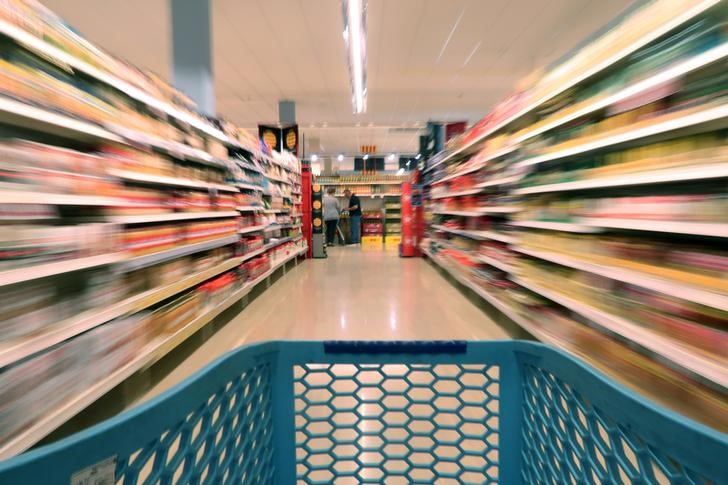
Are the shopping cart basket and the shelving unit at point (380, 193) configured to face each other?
yes

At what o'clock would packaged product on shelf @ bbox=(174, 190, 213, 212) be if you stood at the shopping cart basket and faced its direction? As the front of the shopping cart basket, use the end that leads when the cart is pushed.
The packaged product on shelf is roughly at 11 o'clock from the shopping cart basket.

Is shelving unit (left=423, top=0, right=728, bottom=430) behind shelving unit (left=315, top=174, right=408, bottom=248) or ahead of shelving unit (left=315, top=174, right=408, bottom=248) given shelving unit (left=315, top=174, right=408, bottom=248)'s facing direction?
ahead

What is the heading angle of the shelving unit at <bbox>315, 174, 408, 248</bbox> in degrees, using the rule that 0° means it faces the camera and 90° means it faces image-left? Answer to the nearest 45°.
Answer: approximately 0°

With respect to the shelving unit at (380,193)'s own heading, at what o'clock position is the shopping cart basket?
The shopping cart basket is roughly at 12 o'clock from the shelving unit.

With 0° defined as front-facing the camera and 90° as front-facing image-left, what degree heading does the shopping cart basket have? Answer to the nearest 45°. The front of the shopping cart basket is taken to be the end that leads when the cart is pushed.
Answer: approximately 180°

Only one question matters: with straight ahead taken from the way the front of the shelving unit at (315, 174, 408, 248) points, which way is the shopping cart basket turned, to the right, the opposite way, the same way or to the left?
the opposite way

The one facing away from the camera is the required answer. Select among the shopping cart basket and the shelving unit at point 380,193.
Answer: the shopping cart basket

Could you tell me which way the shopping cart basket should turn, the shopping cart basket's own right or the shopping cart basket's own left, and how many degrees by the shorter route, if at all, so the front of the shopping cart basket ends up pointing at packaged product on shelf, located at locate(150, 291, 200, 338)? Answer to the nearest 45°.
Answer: approximately 45° to the shopping cart basket's own left

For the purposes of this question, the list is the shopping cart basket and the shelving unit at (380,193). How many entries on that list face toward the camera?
1

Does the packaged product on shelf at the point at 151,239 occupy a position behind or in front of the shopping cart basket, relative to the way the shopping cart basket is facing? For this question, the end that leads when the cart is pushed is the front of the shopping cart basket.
in front

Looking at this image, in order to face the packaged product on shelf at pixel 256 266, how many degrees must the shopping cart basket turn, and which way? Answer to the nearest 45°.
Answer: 0° — it already faces it

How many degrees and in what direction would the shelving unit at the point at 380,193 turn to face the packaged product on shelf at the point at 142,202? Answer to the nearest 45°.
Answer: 0° — it already faces it
